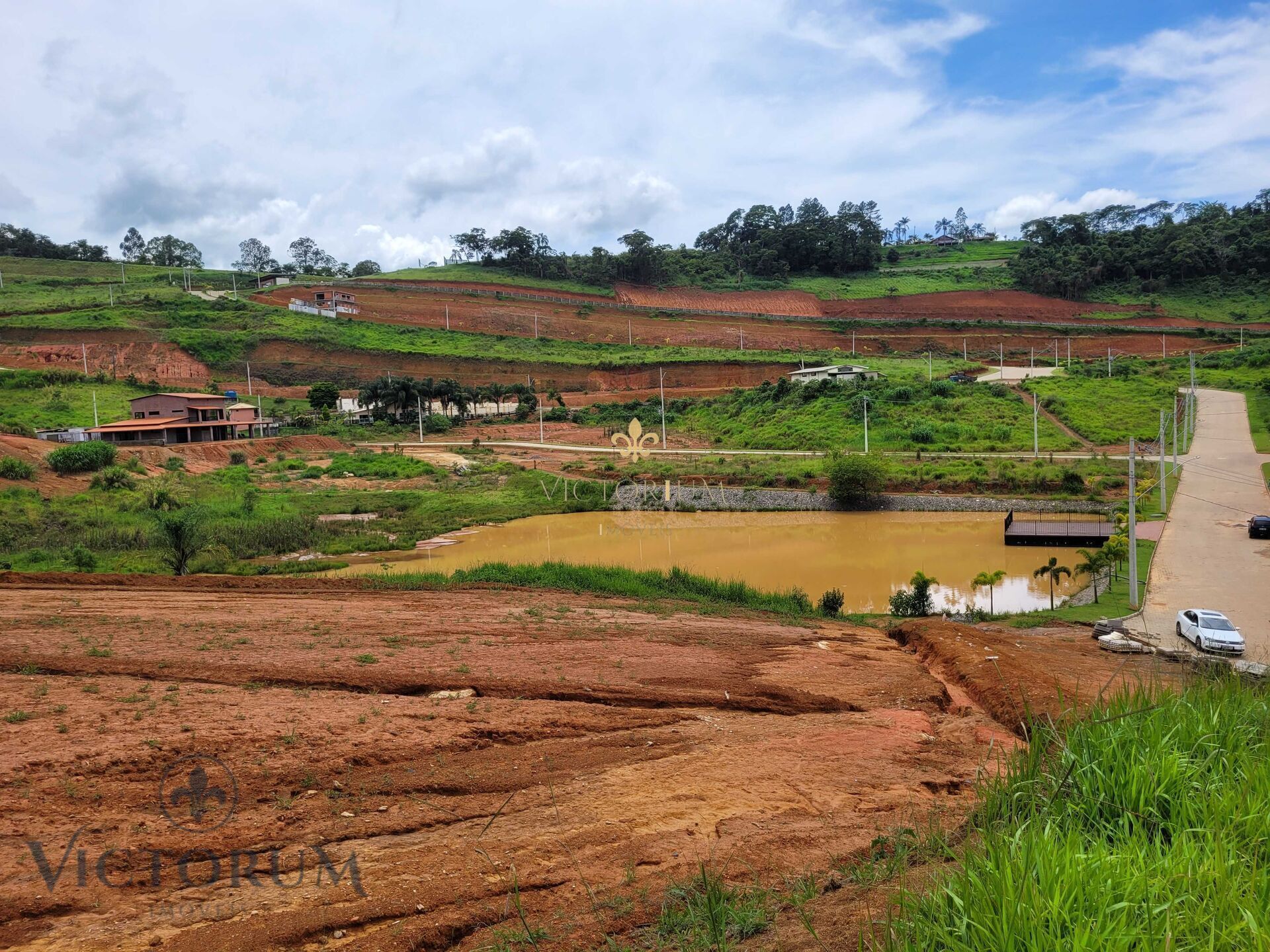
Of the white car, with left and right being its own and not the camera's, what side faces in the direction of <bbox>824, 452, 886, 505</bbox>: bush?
back

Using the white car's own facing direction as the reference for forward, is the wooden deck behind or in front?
behind

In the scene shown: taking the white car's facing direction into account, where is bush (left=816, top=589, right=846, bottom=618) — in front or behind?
behind

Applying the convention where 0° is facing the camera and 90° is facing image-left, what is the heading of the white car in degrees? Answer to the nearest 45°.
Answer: approximately 315°

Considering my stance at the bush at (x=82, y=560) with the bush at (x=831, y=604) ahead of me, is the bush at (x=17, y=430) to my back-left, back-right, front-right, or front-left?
back-left

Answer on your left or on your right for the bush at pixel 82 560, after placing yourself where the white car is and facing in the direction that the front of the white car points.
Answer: on your right

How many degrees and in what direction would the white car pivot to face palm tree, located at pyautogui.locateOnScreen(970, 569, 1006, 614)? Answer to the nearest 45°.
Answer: approximately 180°

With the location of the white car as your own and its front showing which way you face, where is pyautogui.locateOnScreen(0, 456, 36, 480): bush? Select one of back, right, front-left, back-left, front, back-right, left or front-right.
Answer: back-right

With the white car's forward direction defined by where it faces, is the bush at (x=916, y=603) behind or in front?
behind

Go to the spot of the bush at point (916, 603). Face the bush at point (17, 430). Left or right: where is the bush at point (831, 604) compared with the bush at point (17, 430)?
left

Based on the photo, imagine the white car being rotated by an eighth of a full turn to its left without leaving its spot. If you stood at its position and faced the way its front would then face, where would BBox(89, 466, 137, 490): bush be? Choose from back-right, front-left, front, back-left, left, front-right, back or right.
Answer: back
